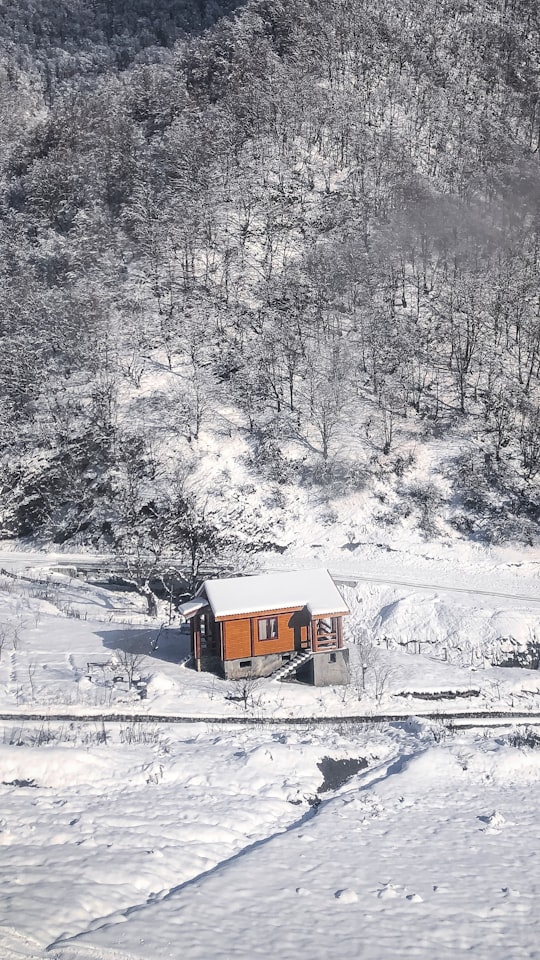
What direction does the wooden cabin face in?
toward the camera
